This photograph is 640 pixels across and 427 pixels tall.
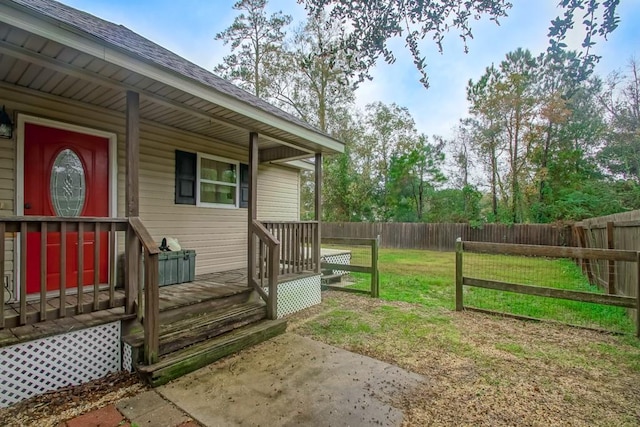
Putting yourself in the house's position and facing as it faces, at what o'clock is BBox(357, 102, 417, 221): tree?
The tree is roughly at 9 o'clock from the house.

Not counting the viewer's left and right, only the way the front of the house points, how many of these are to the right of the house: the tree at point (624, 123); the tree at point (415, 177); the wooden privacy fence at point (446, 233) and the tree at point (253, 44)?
0

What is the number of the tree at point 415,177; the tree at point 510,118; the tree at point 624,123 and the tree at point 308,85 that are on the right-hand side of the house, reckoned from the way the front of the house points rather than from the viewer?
0

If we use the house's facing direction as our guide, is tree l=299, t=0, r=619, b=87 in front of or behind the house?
in front

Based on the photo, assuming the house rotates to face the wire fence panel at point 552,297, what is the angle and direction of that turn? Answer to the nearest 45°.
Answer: approximately 45° to its left

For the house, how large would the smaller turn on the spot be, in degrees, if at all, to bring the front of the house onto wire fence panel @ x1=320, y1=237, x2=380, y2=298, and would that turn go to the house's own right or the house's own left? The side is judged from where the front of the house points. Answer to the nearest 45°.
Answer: approximately 45° to the house's own left

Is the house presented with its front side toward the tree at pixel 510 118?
no

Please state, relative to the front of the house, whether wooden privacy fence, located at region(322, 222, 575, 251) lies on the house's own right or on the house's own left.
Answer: on the house's own left

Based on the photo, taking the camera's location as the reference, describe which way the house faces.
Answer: facing the viewer and to the right of the viewer

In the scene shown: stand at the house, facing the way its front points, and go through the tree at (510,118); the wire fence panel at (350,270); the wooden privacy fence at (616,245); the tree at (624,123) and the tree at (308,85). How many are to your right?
0

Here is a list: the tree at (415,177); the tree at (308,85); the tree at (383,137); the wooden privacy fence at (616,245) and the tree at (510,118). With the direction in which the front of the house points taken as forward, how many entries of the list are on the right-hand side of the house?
0

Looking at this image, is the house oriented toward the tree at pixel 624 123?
no

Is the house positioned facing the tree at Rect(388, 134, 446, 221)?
no

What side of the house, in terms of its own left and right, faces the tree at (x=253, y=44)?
left

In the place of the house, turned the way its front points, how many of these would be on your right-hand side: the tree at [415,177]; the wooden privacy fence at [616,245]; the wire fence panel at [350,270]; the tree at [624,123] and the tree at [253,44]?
0

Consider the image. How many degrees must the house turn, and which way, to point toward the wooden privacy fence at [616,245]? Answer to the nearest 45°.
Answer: approximately 45° to its left
